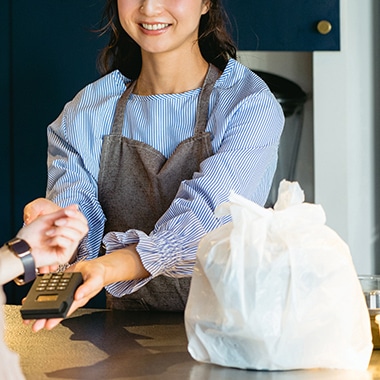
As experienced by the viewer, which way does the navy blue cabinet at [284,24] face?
facing the viewer

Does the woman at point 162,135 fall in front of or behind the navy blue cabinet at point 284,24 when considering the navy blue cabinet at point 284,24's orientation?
in front

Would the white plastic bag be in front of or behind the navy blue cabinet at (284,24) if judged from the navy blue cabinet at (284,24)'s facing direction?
in front
